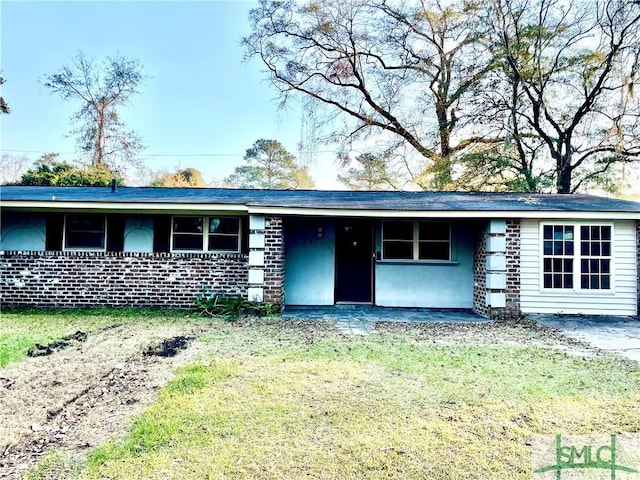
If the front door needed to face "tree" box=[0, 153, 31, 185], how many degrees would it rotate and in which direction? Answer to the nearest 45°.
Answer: approximately 135° to its right

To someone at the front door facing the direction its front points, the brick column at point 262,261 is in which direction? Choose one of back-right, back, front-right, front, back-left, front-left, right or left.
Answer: front-right

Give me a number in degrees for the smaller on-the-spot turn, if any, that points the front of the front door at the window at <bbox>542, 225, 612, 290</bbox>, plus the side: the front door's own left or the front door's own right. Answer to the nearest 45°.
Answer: approximately 90° to the front door's own left

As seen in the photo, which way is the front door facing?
toward the camera

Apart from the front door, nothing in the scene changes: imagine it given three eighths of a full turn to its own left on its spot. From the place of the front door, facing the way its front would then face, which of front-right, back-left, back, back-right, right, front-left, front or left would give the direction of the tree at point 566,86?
front

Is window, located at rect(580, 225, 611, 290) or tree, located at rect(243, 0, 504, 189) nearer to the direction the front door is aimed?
the window

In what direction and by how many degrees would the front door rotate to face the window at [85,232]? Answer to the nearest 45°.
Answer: approximately 90° to its right

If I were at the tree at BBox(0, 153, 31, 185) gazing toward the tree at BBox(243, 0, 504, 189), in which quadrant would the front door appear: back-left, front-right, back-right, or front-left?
front-right

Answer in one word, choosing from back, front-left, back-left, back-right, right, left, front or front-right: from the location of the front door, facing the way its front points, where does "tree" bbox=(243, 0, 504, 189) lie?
back

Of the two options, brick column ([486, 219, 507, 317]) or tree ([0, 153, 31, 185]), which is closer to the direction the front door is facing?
the brick column

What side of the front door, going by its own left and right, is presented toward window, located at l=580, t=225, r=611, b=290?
left

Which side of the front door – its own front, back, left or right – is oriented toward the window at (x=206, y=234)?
right

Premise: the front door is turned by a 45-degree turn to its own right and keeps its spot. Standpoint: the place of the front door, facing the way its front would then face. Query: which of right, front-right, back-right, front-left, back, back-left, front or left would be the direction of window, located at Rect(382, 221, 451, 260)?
back-left

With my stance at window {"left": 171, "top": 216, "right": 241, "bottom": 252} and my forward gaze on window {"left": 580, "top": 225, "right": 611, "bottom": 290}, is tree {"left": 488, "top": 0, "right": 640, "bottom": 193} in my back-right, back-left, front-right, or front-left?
front-left
